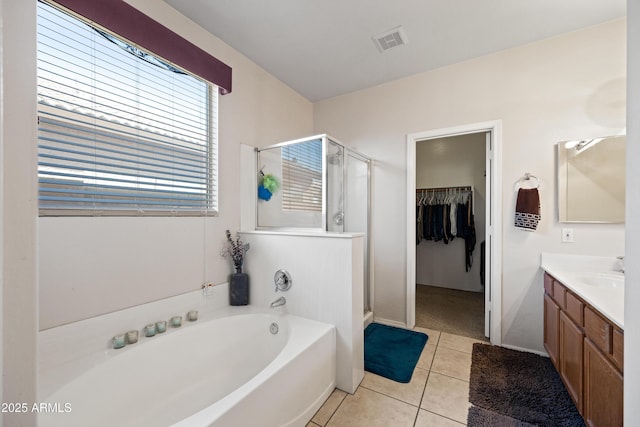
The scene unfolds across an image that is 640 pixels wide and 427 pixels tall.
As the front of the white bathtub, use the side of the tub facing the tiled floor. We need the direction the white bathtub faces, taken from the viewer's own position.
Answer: facing the viewer and to the right of the viewer

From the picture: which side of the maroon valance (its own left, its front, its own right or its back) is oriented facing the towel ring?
front

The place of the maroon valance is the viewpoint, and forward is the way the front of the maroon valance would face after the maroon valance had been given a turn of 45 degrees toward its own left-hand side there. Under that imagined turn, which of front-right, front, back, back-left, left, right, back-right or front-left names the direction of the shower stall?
front

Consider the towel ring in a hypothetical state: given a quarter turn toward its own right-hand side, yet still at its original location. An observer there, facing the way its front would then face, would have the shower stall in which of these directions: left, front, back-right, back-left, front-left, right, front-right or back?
front-left

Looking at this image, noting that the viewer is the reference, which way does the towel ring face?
facing the viewer

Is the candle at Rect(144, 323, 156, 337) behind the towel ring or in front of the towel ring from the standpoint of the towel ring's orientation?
in front
